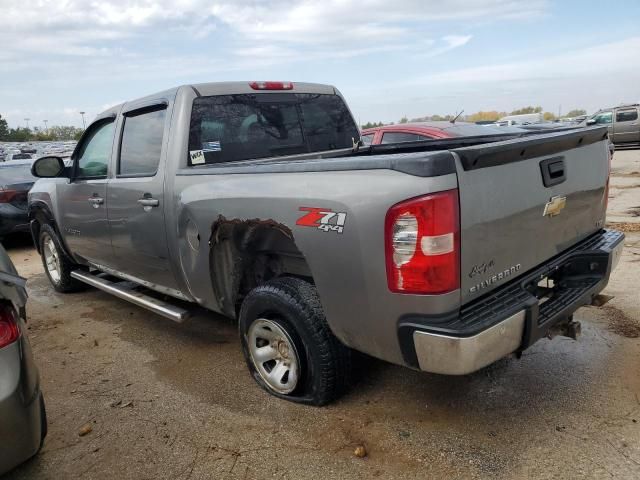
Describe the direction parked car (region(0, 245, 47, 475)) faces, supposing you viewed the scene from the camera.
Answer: facing away from the viewer and to the left of the viewer

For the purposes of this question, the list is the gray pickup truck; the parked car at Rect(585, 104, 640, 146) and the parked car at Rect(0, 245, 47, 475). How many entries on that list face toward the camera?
0

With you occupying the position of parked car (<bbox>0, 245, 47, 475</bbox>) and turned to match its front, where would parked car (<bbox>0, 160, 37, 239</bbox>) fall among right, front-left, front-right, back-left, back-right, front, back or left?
front-right

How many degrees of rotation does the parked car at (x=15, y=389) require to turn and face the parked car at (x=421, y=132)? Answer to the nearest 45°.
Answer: approximately 90° to its right

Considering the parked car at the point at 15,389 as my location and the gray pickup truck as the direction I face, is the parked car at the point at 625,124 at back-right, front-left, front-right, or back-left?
front-left

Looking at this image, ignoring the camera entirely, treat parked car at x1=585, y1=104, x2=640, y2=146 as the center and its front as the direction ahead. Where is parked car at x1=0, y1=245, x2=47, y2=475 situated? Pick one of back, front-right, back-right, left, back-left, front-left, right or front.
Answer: left

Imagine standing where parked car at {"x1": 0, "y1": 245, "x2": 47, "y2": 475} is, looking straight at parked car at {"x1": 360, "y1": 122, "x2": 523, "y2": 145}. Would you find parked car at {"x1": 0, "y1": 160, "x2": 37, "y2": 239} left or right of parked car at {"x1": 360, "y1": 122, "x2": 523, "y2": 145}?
left

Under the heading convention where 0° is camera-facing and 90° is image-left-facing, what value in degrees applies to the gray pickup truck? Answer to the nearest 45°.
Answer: approximately 135°

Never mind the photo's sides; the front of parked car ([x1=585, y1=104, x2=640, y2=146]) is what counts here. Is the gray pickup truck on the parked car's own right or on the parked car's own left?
on the parked car's own left

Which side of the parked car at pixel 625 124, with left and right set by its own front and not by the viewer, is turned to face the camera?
left
